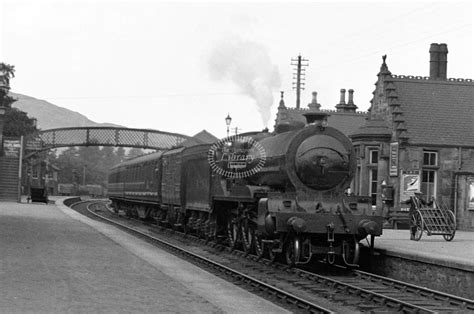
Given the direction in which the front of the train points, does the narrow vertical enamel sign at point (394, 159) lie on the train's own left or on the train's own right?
on the train's own left

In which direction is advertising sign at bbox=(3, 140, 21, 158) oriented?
toward the camera

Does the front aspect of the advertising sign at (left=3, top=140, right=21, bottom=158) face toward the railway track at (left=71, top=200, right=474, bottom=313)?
yes

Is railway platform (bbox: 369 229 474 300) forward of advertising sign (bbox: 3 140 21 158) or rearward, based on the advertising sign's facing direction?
forward

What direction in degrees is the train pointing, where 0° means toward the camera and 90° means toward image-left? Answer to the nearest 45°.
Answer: approximately 315°
